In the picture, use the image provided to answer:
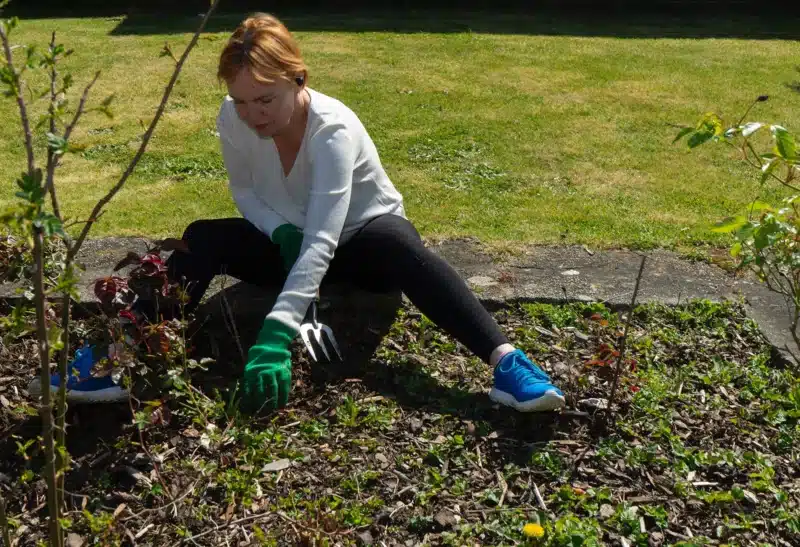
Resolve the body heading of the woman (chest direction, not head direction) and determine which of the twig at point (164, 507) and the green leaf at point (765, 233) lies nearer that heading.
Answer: the twig

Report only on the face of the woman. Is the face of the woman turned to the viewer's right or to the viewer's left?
to the viewer's left

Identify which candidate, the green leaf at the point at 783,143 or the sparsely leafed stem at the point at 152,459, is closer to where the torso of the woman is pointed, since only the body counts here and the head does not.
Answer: the sparsely leafed stem

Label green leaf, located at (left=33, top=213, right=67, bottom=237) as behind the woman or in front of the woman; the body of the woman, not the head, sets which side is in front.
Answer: in front

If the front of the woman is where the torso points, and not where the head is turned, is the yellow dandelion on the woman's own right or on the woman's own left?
on the woman's own left

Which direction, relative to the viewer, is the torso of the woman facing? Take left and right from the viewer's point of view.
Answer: facing the viewer and to the left of the viewer

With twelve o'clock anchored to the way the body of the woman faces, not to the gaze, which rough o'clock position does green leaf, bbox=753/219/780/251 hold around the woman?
The green leaf is roughly at 9 o'clock from the woman.

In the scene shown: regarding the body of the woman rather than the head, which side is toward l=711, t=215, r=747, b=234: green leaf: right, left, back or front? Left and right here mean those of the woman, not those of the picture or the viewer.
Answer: left

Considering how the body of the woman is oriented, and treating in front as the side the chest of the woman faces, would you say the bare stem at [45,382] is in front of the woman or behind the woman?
in front

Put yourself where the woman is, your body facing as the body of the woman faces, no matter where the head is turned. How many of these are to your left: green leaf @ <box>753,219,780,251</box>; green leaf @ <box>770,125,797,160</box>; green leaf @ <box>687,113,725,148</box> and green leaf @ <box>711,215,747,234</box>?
4

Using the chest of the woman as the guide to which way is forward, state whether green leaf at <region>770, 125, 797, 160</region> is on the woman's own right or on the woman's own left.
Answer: on the woman's own left
